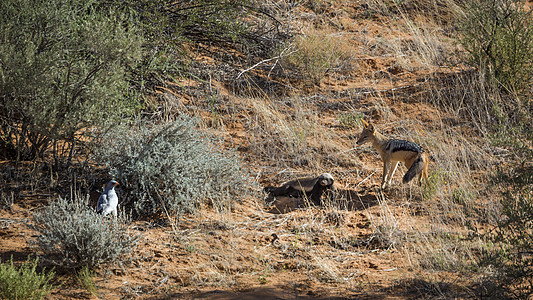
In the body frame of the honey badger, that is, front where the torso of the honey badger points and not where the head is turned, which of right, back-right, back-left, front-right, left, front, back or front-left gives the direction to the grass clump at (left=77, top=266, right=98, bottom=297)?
back-right

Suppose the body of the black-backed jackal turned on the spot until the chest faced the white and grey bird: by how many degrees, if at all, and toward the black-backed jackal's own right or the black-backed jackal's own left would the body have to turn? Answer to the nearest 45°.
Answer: approximately 45° to the black-backed jackal's own left

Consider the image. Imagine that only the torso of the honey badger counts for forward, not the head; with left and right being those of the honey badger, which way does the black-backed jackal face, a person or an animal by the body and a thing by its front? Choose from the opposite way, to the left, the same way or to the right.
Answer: the opposite way

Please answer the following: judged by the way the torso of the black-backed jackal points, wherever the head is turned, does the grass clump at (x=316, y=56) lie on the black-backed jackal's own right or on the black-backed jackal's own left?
on the black-backed jackal's own right

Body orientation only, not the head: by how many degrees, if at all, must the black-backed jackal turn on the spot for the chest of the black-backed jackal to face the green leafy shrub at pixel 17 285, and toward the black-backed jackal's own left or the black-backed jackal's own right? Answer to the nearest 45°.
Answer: approximately 45° to the black-backed jackal's own left

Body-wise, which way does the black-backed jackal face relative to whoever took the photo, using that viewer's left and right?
facing to the left of the viewer

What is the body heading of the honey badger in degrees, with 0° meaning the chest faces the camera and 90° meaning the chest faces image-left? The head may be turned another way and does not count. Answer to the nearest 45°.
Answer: approximately 270°

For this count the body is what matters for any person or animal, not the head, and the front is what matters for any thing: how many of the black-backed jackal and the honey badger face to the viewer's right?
1

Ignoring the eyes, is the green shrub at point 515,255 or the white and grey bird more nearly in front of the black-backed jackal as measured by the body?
the white and grey bird
